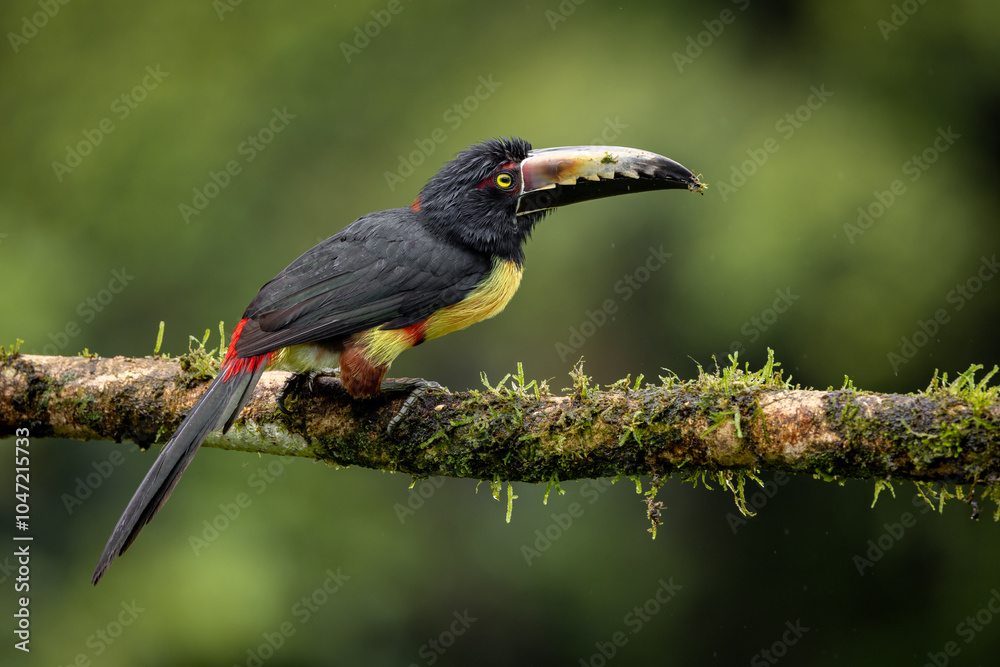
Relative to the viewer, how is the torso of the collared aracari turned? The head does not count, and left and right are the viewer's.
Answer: facing to the right of the viewer
